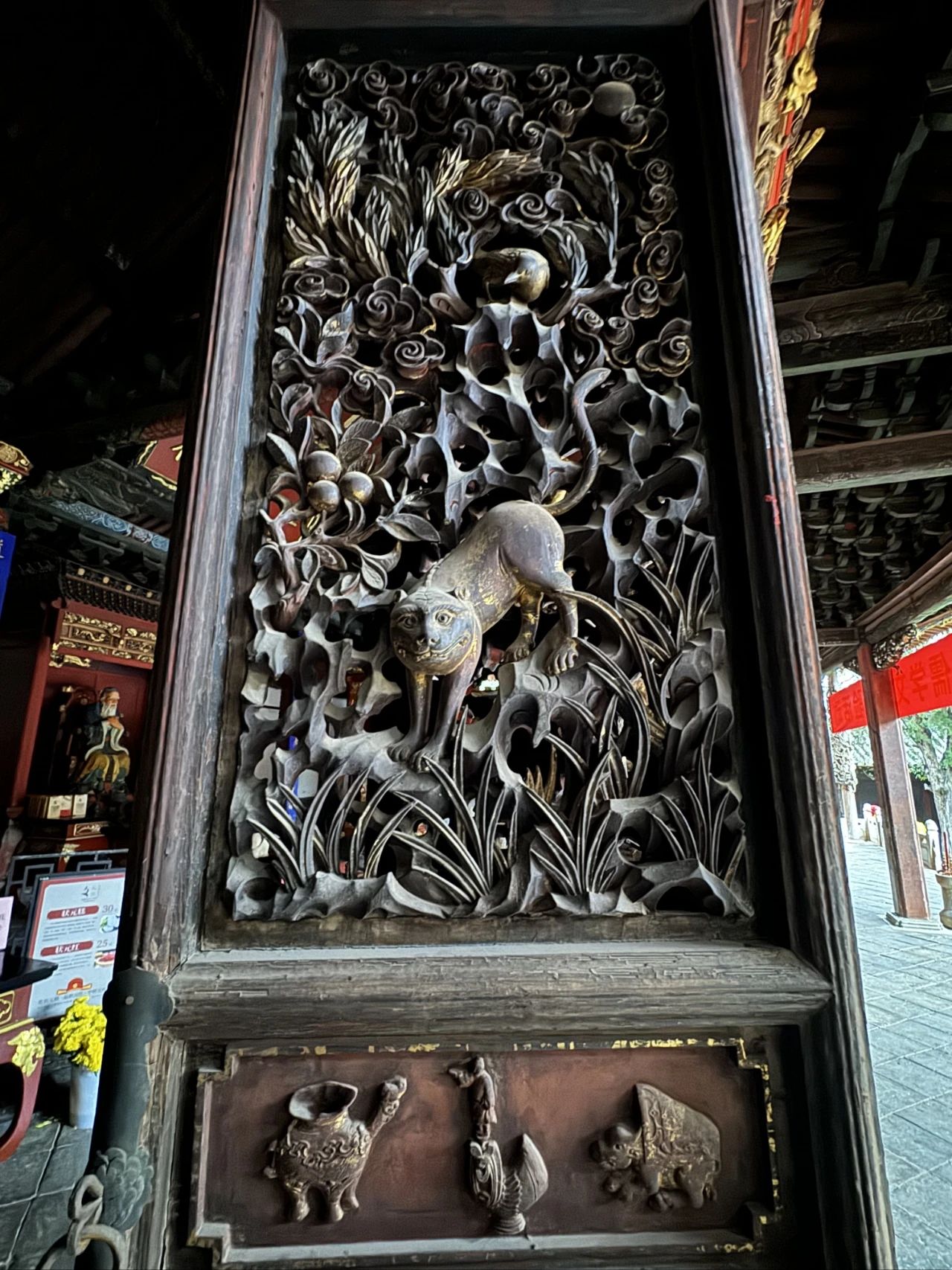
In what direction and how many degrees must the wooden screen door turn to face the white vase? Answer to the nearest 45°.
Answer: approximately 135° to its right

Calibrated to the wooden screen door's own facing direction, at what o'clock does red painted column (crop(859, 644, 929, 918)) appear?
The red painted column is roughly at 7 o'clock from the wooden screen door.

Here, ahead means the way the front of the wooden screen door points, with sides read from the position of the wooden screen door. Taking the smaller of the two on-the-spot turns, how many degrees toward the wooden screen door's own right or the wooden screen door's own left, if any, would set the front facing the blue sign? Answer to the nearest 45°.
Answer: approximately 135° to the wooden screen door's own right

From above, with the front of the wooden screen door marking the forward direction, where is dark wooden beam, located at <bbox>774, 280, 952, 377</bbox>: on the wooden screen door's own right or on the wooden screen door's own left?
on the wooden screen door's own left

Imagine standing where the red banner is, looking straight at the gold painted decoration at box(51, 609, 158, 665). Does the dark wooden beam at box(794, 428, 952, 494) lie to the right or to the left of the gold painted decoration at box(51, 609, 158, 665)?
left

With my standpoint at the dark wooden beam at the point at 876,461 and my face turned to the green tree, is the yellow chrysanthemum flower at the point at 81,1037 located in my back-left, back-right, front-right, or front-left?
back-left

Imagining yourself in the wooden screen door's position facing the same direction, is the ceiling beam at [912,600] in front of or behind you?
behind

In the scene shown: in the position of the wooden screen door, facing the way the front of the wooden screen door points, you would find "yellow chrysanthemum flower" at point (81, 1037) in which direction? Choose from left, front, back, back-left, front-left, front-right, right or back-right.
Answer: back-right

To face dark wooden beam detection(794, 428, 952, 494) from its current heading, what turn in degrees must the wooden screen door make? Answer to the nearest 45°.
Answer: approximately 135° to its left

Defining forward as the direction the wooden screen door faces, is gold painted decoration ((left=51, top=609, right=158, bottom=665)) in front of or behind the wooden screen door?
behind

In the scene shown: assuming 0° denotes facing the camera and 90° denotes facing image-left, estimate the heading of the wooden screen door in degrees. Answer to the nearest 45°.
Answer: approximately 0°

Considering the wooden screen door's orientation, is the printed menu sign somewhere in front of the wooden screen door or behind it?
behind
